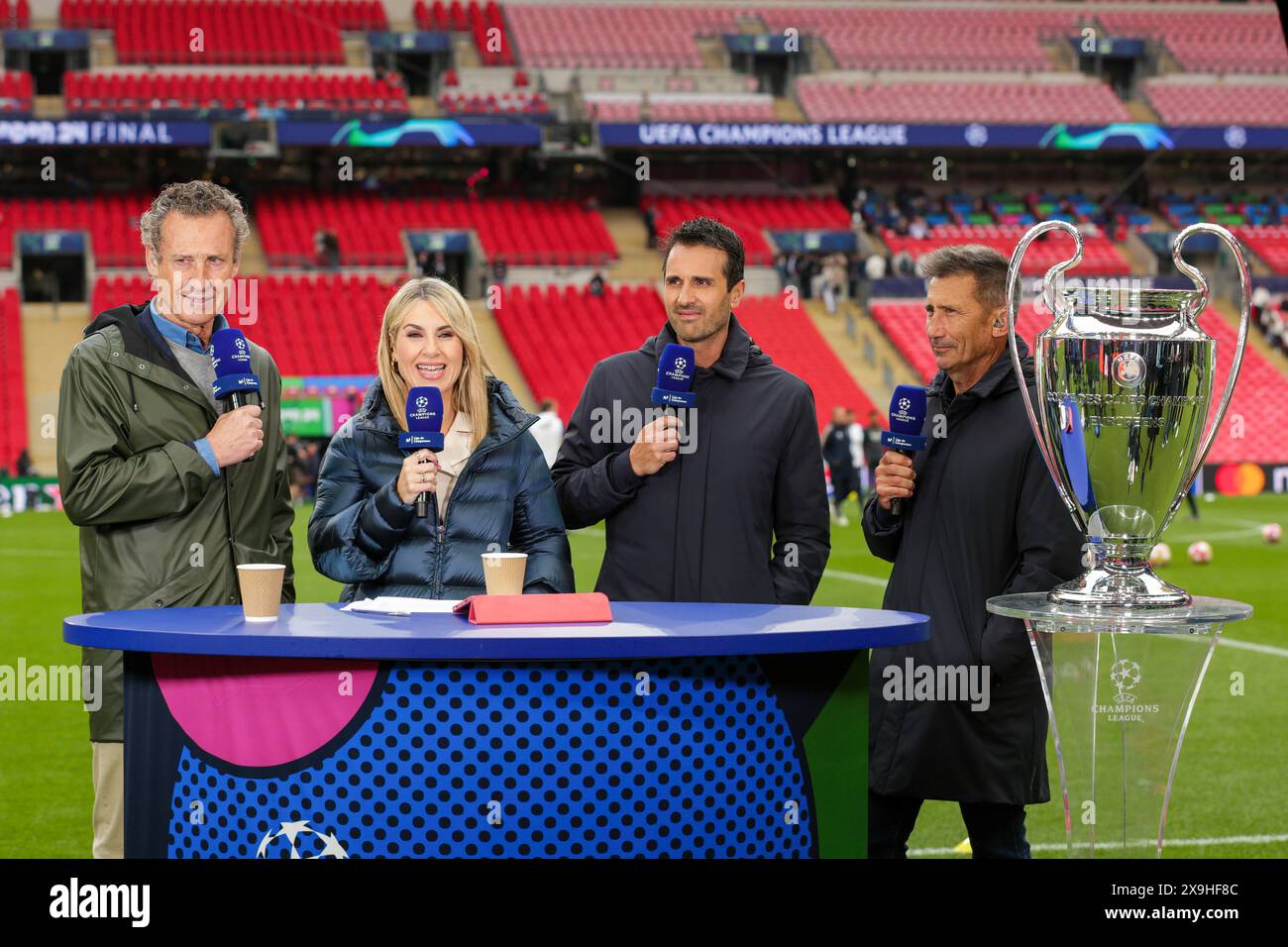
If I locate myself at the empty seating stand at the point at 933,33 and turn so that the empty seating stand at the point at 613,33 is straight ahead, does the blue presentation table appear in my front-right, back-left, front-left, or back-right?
front-left

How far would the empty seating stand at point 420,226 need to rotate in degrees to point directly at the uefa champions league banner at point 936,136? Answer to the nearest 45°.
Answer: approximately 90° to its left

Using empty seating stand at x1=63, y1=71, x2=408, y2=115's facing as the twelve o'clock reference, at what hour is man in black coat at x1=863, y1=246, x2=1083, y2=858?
The man in black coat is roughly at 12 o'clock from the empty seating stand.

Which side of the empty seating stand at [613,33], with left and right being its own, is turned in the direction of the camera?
front

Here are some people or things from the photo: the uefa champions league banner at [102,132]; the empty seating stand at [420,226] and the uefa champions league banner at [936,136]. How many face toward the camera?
3

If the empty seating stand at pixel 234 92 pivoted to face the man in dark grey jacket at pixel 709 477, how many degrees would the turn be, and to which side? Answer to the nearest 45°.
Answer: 0° — it already faces them

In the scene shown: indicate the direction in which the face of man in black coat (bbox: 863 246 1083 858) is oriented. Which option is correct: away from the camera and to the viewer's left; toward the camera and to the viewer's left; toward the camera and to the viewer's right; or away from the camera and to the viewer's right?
toward the camera and to the viewer's left

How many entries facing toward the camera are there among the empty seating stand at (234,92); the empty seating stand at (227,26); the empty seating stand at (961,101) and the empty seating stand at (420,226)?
4

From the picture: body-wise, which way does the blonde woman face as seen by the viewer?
toward the camera

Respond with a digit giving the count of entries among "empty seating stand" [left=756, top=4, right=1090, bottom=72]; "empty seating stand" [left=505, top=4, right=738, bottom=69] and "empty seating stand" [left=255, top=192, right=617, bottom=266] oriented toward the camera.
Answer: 3

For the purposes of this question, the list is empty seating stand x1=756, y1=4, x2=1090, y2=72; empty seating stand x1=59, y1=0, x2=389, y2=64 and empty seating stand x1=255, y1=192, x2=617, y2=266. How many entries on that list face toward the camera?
3

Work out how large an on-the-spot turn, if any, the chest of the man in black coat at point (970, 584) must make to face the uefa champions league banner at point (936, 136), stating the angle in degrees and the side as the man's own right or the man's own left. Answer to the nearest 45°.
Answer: approximately 135° to the man's own right

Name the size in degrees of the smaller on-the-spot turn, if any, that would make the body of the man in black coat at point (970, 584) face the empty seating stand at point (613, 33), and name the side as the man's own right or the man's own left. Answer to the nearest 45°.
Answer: approximately 135° to the man's own right

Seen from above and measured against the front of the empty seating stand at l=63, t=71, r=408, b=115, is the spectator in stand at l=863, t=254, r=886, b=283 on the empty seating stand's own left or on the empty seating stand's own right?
on the empty seating stand's own left

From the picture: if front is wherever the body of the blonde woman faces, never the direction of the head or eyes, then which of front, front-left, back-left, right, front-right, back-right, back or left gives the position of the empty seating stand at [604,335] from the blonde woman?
back

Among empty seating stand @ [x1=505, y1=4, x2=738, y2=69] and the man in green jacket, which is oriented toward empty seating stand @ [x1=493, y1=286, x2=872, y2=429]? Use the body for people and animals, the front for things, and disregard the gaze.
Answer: empty seating stand @ [x1=505, y1=4, x2=738, y2=69]

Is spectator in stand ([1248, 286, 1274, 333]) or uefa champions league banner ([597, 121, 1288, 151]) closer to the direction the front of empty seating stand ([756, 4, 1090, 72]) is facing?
the uefa champions league banner

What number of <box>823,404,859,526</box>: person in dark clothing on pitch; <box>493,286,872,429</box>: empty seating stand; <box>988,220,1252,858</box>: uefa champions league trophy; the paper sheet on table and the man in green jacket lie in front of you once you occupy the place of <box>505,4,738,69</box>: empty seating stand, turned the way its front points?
5

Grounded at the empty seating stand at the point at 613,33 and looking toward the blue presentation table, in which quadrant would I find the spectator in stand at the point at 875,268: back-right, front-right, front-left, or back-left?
front-left

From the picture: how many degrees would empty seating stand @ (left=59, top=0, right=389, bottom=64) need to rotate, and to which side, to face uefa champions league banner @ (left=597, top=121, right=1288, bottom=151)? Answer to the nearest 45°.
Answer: approximately 90° to its left
